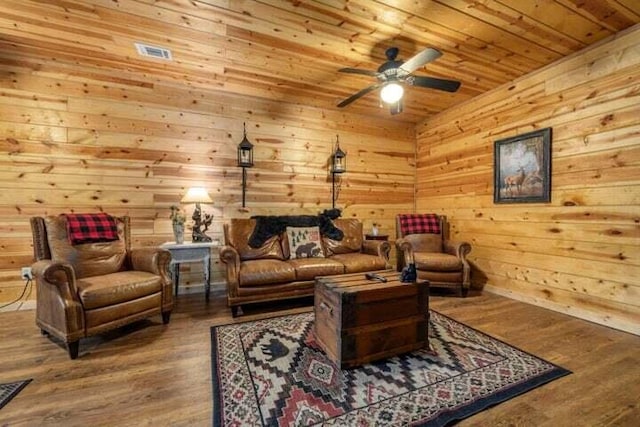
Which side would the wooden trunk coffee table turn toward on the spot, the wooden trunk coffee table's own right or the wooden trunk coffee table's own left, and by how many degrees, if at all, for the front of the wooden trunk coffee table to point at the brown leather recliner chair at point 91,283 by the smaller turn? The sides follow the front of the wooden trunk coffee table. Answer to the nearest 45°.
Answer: approximately 135° to the wooden trunk coffee table's own right

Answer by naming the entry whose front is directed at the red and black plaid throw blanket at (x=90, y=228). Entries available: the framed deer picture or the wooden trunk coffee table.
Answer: the framed deer picture

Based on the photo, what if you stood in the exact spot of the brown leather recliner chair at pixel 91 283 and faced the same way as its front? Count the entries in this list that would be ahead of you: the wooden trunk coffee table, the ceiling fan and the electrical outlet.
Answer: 2

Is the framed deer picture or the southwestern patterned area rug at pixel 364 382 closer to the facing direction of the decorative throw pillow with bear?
the southwestern patterned area rug

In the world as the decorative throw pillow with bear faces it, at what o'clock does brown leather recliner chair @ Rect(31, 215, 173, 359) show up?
The brown leather recliner chair is roughly at 2 o'clock from the decorative throw pillow with bear.

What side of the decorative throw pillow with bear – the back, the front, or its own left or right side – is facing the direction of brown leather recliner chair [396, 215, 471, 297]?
left

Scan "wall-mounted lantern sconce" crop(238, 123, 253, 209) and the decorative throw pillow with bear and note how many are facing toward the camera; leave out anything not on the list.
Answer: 2

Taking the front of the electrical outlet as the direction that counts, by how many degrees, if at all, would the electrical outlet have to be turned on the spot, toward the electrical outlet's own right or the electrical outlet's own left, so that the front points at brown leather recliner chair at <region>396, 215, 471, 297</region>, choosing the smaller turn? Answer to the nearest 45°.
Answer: approximately 45° to the electrical outlet's own left
